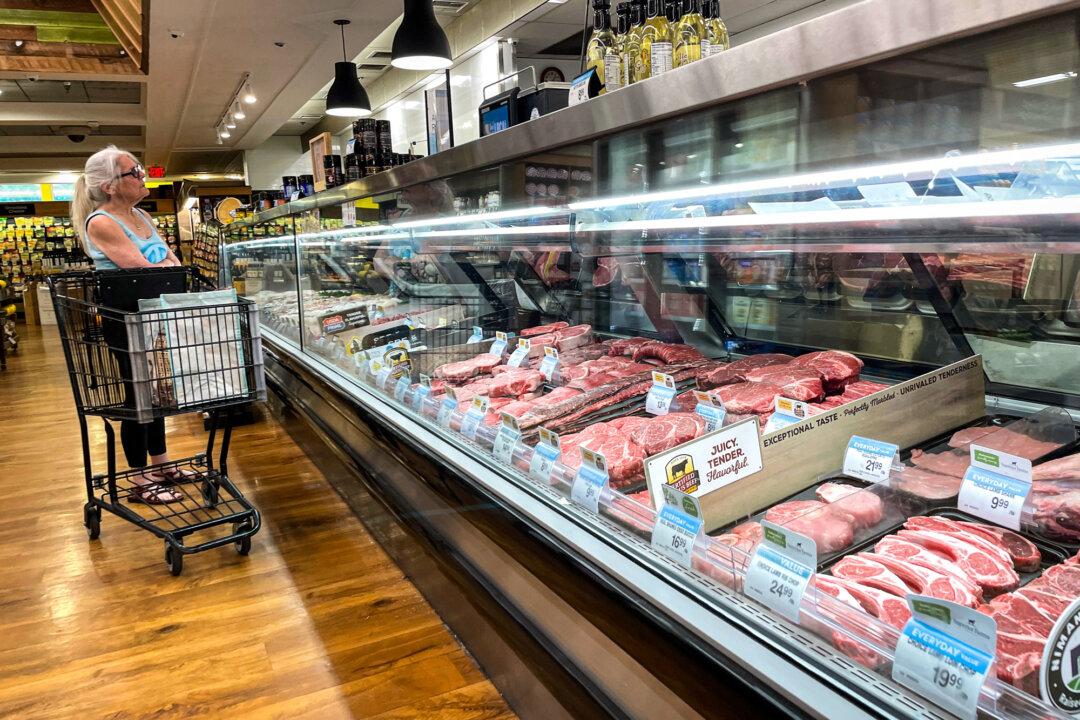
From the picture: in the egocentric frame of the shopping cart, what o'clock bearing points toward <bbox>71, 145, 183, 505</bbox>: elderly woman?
The elderly woman is roughly at 7 o'clock from the shopping cart.

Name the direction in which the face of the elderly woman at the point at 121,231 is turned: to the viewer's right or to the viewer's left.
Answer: to the viewer's right
